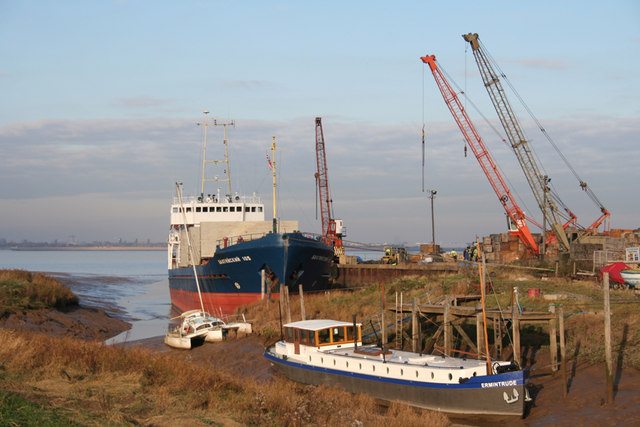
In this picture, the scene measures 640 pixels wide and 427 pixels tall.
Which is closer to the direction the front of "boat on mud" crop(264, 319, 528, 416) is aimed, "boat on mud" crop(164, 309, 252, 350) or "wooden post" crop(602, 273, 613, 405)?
the wooden post

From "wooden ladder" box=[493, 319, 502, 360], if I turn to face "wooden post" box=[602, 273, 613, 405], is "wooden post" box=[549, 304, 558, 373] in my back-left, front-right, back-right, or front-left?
front-left

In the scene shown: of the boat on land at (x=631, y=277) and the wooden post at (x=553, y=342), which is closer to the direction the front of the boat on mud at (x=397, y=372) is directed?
the wooden post

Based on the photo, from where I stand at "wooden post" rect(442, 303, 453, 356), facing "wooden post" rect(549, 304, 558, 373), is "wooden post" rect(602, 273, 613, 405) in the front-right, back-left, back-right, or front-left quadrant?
front-right

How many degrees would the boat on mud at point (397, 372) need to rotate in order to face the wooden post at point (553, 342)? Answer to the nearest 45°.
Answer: approximately 45° to its left

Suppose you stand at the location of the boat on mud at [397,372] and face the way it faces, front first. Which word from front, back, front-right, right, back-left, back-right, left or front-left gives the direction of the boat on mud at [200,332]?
back

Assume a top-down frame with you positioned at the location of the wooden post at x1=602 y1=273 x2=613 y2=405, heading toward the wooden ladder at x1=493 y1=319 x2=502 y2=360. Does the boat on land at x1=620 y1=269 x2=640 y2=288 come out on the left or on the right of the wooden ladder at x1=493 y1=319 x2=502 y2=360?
right

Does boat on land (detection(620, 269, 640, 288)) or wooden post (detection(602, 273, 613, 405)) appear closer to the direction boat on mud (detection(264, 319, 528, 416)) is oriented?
the wooden post

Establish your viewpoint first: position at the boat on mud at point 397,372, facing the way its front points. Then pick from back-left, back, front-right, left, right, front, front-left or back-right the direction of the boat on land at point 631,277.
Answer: left

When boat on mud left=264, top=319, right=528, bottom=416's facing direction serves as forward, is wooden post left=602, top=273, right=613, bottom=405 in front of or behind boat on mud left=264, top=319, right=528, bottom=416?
in front

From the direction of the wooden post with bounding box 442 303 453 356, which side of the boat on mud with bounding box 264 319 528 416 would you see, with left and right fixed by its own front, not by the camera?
left
